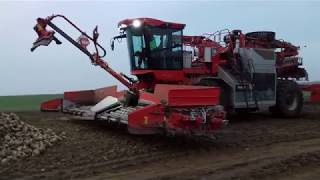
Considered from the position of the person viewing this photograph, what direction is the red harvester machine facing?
facing the viewer and to the left of the viewer
